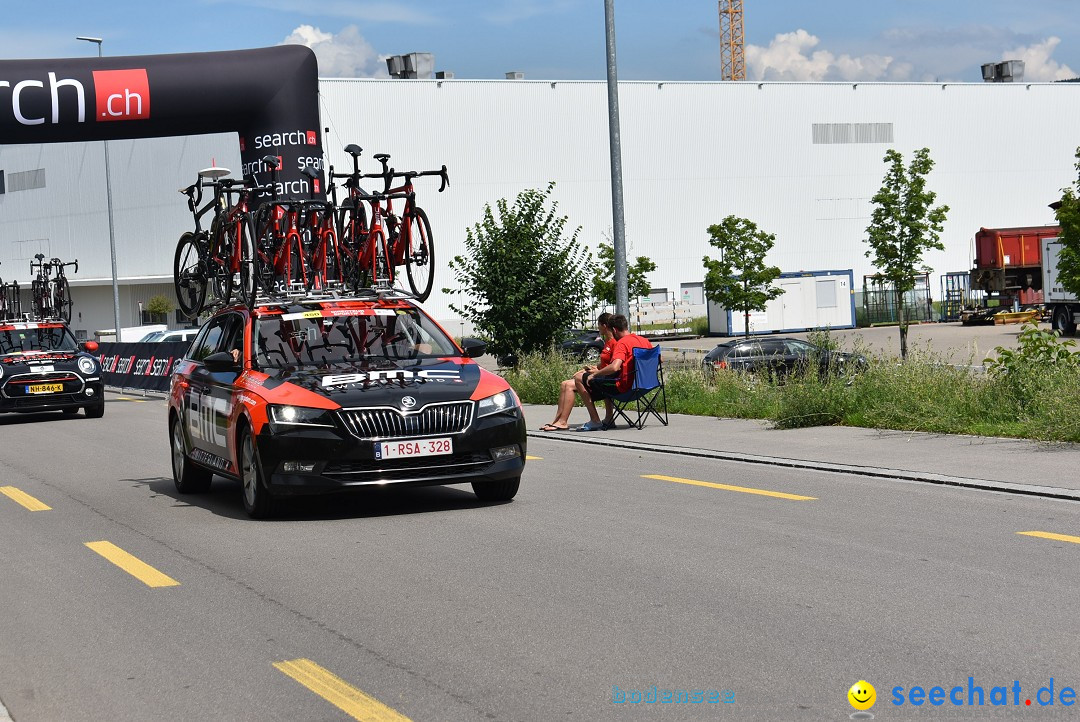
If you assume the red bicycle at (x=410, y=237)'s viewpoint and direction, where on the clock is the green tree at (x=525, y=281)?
The green tree is roughly at 8 o'clock from the red bicycle.

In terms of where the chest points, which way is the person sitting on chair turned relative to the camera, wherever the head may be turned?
to the viewer's left

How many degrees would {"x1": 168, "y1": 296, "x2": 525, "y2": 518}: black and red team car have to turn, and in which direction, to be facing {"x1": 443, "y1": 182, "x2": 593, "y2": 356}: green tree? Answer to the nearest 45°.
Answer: approximately 135° to its left

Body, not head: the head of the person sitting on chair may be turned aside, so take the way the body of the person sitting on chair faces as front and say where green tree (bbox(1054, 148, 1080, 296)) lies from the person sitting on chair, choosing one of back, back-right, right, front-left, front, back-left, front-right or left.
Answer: back

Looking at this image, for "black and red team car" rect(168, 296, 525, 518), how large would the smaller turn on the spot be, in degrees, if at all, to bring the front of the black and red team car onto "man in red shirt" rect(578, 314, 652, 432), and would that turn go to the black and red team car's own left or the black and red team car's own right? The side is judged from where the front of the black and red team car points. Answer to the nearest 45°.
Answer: approximately 90° to the black and red team car's own left

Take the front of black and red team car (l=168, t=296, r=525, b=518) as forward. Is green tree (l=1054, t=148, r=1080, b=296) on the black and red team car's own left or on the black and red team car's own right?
on the black and red team car's own left

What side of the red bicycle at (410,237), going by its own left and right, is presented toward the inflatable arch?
back

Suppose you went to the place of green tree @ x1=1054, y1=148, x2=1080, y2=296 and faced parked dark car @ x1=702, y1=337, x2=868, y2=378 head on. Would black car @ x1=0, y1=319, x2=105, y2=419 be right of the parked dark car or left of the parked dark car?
left

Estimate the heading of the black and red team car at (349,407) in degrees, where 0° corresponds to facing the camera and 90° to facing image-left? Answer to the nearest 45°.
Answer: approximately 315°
